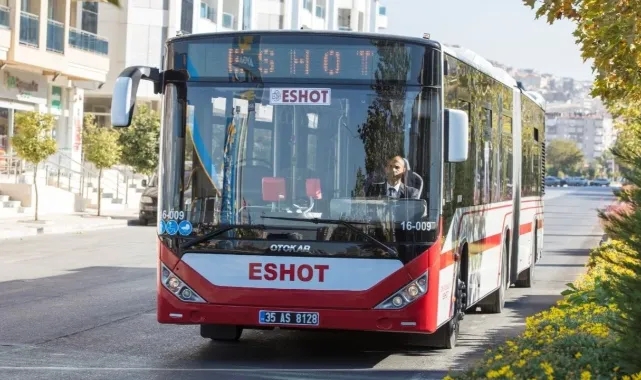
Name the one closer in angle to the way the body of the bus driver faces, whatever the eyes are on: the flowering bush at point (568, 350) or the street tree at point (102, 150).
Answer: the flowering bush

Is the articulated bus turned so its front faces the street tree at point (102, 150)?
no

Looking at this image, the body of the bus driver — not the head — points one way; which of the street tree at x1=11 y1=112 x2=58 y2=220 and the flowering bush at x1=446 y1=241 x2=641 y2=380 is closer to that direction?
the flowering bush

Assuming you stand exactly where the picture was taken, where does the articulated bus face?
facing the viewer

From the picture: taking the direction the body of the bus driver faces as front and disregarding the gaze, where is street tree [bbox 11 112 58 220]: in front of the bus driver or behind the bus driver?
behind

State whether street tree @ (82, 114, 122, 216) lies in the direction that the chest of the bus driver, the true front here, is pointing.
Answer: no

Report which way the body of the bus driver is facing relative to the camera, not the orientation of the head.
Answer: toward the camera
